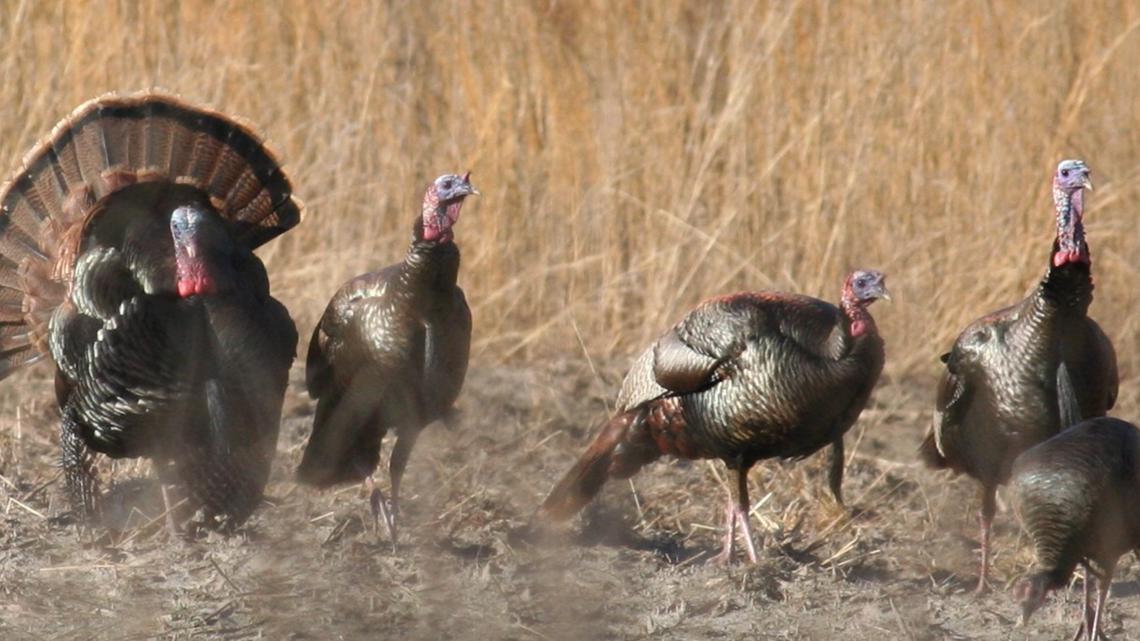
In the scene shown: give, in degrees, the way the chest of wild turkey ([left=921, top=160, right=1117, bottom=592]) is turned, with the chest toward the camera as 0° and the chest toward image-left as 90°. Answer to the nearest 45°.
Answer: approximately 315°

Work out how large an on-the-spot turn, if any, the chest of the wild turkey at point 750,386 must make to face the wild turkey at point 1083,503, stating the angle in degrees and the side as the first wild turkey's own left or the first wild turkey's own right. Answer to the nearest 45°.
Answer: approximately 45° to the first wild turkey's own right

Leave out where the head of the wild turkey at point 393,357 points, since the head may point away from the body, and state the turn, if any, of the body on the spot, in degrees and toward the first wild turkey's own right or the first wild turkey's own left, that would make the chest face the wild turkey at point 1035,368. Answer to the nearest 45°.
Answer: approximately 45° to the first wild turkey's own left

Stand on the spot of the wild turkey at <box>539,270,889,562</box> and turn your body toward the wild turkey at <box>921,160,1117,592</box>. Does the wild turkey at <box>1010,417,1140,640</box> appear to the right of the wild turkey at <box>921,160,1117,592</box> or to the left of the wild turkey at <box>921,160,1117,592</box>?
right

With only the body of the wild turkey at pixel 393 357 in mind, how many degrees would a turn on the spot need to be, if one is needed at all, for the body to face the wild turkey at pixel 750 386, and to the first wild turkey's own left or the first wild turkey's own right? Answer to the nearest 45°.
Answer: approximately 45° to the first wild turkey's own left

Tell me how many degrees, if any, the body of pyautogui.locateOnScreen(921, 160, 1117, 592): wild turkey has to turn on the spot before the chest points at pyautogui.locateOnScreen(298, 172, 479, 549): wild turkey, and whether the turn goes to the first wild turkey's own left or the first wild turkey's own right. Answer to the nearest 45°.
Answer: approximately 135° to the first wild turkey's own right

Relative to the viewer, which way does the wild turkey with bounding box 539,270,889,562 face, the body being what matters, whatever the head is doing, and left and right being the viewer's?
facing to the right of the viewer
